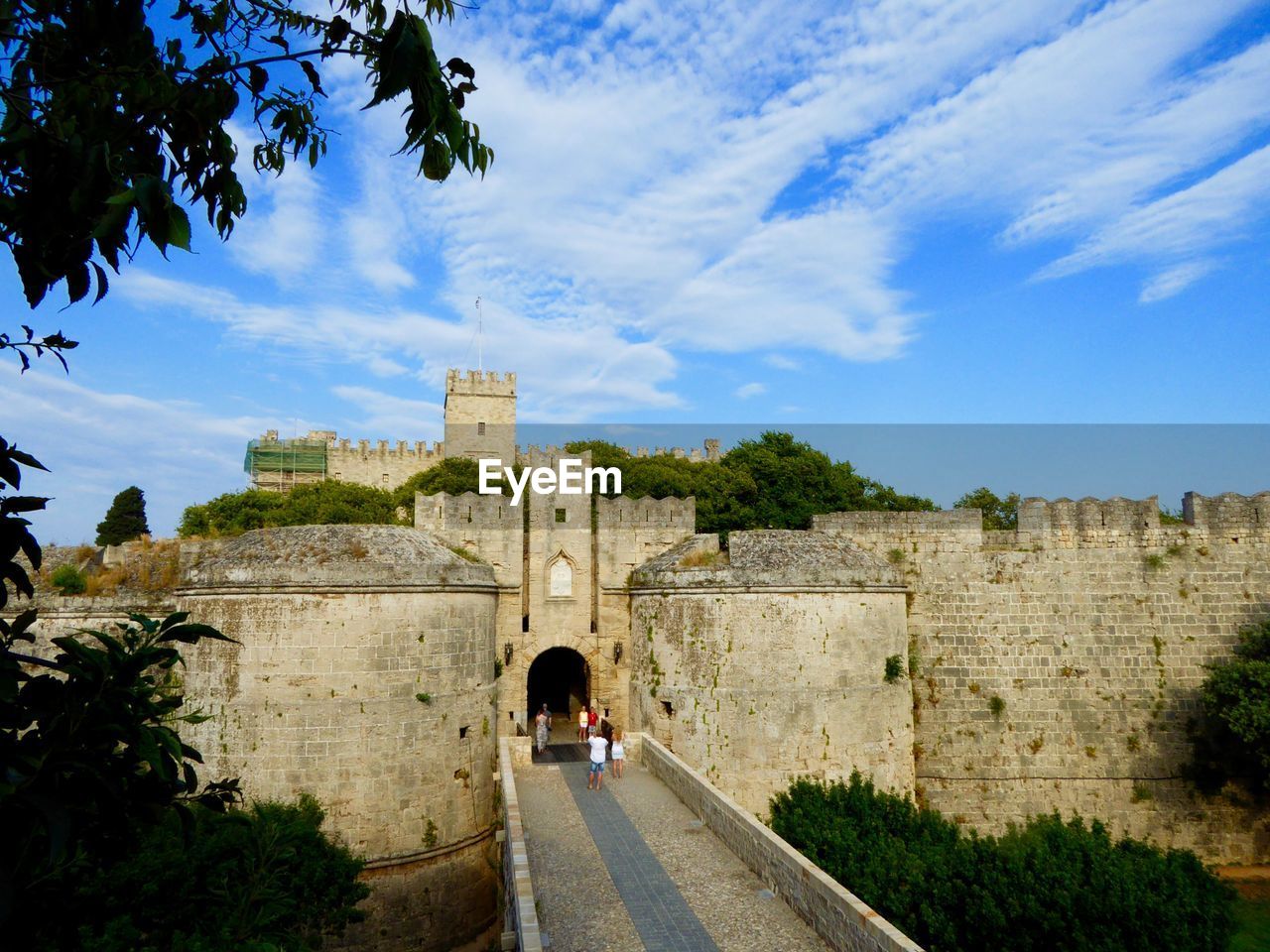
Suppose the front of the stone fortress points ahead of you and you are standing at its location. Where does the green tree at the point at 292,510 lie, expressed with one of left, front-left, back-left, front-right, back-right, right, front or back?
back-right

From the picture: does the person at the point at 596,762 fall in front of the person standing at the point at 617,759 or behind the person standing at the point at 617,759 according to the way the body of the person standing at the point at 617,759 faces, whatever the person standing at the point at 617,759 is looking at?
behind

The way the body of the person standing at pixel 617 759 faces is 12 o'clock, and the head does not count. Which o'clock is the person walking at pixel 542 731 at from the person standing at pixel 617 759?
the person walking at pixel 542 731 is roughly at 11 o'clock from the person standing at pixel 617 759.

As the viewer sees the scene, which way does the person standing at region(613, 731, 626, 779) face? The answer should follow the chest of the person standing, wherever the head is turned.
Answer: away from the camera

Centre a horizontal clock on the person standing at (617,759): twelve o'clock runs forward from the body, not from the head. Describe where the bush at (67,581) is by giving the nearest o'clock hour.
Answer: The bush is roughly at 9 o'clock from the person standing.

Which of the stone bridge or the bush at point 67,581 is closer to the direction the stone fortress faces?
the stone bridge

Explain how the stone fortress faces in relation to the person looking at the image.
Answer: facing the viewer

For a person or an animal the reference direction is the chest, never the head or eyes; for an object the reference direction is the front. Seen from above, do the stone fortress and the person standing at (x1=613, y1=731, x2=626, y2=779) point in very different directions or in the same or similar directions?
very different directions

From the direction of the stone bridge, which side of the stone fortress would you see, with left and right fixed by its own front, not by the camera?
front
